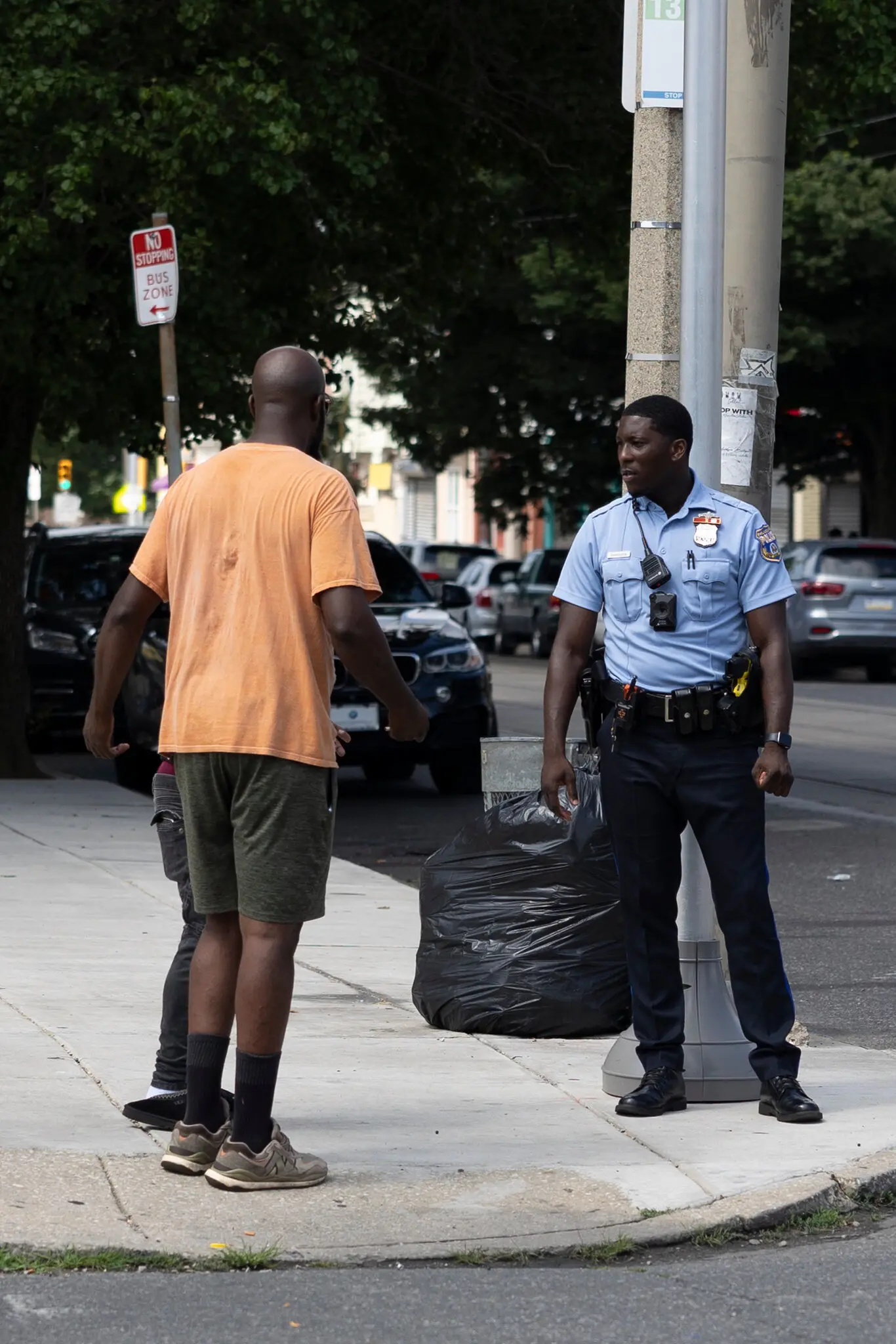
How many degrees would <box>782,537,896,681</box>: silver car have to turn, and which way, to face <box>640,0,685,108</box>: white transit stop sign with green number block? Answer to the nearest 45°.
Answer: approximately 135° to its left

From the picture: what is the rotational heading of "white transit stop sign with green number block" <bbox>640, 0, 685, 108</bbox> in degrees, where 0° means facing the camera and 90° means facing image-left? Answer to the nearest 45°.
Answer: approximately 0°

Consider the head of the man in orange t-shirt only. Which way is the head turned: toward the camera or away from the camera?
away from the camera

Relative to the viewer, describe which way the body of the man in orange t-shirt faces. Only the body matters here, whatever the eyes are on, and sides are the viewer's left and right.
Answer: facing away from the viewer and to the right of the viewer

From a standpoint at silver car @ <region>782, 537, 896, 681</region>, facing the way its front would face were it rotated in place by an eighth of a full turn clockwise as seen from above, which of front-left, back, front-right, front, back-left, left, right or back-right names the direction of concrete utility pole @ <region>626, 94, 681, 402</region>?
back

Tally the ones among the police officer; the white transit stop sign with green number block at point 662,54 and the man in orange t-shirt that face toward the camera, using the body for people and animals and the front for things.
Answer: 2

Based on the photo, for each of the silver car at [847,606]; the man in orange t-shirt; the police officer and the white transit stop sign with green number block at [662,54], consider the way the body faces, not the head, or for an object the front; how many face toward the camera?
2

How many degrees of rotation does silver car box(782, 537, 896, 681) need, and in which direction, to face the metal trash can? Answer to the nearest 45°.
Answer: approximately 135° to its left

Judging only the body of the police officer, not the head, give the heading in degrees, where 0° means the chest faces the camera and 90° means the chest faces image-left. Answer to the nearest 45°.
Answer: approximately 0°

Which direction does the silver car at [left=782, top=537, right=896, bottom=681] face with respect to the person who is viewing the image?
facing away from the viewer and to the left of the viewer

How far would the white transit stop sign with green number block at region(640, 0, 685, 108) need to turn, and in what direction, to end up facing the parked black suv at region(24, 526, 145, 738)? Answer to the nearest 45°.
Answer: approximately 135° to its right

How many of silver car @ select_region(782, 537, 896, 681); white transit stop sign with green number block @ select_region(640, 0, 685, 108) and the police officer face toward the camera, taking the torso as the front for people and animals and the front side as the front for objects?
2
